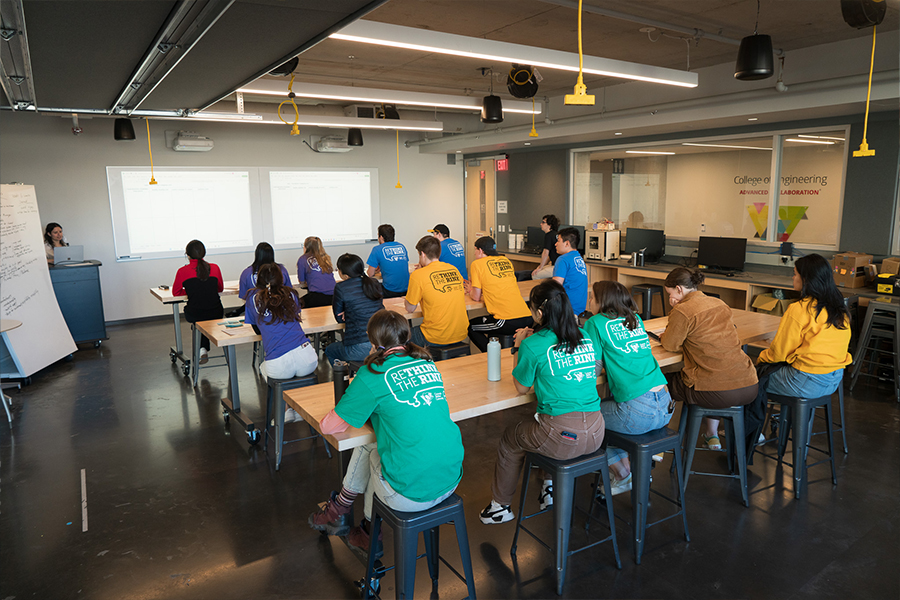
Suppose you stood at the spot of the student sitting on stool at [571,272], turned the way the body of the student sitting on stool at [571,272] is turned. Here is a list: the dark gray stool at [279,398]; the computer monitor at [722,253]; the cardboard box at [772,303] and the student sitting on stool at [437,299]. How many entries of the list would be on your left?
2

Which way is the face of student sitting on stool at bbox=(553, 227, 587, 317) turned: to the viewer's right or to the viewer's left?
to the viewer's left

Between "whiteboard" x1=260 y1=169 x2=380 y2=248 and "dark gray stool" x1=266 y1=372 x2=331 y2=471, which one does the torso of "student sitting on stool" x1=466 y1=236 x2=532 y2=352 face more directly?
the whiteboard

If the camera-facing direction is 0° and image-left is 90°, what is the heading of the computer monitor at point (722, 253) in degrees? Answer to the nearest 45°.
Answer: approximately 45°

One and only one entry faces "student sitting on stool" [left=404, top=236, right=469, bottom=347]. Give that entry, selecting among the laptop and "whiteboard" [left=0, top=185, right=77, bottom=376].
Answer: the whiteboard

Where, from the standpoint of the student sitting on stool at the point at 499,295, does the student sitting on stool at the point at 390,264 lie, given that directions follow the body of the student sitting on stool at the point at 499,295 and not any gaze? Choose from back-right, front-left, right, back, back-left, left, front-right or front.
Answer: front

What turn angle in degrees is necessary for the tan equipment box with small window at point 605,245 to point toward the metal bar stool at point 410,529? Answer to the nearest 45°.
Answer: approximately 45° to its left

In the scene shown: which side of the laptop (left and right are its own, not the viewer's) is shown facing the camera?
back

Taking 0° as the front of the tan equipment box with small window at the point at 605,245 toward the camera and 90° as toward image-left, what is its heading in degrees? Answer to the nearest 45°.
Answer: approximately 45°

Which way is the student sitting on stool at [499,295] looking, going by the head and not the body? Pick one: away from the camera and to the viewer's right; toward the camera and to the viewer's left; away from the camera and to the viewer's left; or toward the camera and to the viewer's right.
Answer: away from the camera and to the viewer's left

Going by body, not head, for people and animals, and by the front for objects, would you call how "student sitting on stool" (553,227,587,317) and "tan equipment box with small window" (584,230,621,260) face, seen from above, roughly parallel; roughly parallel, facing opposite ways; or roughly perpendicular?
roughly perpendicular

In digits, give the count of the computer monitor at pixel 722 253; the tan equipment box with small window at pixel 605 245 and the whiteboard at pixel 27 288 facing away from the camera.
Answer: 0

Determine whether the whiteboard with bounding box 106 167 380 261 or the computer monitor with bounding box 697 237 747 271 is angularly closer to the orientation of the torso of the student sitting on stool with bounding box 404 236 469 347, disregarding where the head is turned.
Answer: the whiteboard

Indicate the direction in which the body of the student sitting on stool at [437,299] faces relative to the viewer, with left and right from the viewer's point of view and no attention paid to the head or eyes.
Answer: facing away from the viewer and to the left of the viewer

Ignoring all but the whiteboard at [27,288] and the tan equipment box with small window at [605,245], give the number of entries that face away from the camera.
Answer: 0

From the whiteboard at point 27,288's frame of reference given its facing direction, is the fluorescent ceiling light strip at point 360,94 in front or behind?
in front

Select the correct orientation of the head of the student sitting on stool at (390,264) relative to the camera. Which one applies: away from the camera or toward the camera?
away from the camera

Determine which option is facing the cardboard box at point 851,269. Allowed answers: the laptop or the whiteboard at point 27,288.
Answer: the whiteboard
